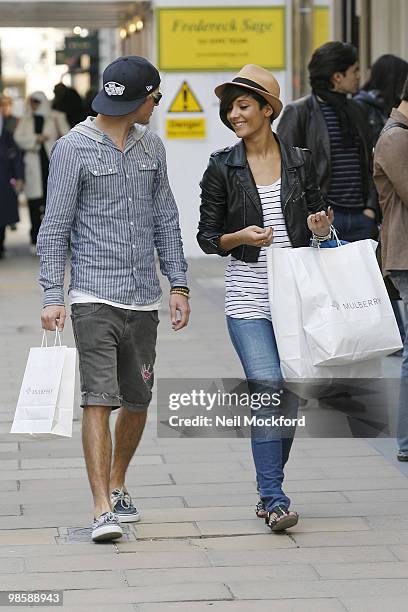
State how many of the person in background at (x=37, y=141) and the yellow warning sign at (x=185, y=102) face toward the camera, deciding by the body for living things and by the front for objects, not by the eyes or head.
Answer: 2

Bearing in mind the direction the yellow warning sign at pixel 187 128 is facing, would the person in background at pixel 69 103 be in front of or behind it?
behind

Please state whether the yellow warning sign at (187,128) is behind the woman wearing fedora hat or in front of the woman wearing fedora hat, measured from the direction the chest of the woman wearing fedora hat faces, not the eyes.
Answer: behind

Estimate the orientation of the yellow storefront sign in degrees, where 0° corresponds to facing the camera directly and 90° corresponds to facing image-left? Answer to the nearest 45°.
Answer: approximately 0°

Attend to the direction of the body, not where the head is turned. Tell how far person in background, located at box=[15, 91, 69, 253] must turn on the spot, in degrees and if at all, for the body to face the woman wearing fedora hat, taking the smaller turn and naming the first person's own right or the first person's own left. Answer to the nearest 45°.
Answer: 0° — they already face them

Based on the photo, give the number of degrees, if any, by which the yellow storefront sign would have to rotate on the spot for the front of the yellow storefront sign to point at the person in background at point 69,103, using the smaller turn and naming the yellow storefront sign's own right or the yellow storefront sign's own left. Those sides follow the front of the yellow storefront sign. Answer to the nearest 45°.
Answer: approximately 135° to the yellow storefront sign's own right

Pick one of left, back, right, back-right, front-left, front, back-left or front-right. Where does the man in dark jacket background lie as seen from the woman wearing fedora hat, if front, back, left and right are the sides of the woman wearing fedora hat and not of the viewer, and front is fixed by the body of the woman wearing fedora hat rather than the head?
back

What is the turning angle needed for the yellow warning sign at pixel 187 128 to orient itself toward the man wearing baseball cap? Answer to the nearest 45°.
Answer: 0° — it already faces them

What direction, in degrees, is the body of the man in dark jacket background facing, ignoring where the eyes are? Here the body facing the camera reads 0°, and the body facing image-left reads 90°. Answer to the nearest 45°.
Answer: approximately 315°
